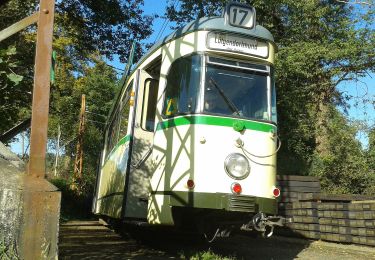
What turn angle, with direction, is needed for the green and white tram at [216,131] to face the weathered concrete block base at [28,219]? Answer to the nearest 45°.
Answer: approximately 90° to its right

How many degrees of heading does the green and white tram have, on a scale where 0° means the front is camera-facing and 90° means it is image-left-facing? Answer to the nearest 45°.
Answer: approximately 315°
